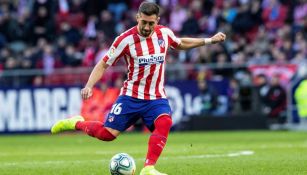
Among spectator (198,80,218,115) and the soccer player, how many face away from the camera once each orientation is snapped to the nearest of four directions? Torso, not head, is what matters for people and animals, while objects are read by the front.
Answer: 0

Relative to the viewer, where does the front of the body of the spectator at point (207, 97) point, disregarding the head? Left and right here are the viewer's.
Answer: facing the viewer and to the left of the viewer

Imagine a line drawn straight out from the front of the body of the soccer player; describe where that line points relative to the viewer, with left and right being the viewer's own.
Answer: facing the viewer and to the right of the viewer

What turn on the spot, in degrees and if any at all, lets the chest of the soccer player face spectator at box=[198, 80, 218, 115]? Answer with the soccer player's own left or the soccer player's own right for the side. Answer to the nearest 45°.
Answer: approximately 135° to the soccer player's own left

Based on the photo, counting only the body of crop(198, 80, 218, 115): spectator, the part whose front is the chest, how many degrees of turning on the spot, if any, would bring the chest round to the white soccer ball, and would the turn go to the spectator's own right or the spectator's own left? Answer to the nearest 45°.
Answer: approximately 45° to the spectator's own left
